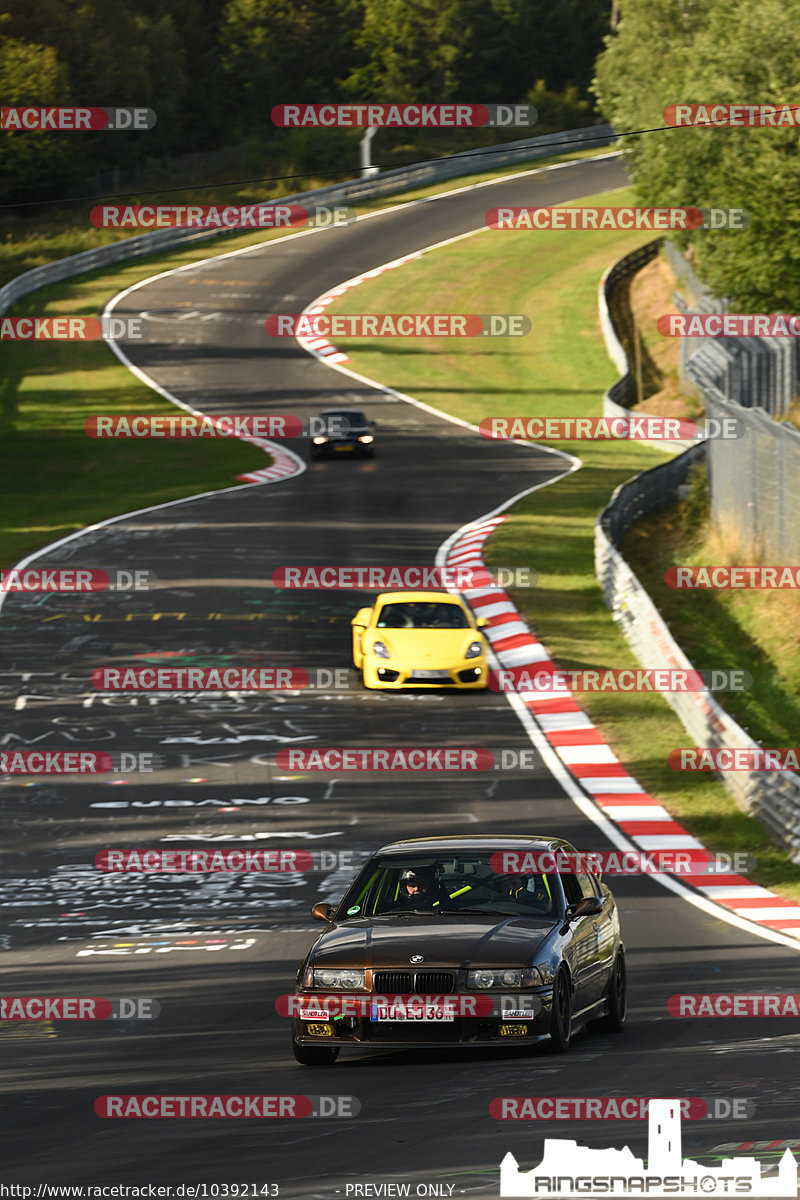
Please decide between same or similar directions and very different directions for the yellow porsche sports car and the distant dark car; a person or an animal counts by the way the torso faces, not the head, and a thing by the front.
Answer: same or similar directions

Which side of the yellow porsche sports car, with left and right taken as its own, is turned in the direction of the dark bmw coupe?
front

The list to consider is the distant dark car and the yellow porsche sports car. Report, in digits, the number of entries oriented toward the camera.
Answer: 2

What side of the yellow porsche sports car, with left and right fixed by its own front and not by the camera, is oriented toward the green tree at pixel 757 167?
back

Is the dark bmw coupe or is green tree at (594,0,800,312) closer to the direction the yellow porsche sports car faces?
the dark bmw coupe

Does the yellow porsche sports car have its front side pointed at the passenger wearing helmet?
yes

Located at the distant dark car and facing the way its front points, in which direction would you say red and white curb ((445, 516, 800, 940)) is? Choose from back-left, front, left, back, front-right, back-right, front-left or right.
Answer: front

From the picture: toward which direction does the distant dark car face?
toward the camera

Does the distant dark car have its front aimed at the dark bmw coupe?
yes

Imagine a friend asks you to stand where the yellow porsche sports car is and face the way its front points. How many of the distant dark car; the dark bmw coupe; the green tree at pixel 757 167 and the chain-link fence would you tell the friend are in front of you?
1

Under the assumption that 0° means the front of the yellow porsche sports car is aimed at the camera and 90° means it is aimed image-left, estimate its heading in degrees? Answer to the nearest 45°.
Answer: approximately 0°

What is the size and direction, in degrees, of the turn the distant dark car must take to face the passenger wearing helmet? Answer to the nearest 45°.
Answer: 0° — it already faces them

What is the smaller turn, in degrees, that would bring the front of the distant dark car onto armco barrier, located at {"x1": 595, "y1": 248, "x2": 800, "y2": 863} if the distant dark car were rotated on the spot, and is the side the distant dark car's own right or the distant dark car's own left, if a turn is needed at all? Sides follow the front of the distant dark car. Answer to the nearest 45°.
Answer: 0° — it already faces it
